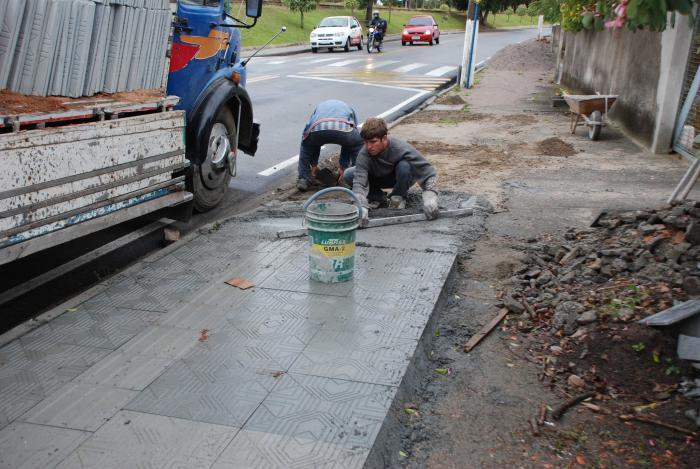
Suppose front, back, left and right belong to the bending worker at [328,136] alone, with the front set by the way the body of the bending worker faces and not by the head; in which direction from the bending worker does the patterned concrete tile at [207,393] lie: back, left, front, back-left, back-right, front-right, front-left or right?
back

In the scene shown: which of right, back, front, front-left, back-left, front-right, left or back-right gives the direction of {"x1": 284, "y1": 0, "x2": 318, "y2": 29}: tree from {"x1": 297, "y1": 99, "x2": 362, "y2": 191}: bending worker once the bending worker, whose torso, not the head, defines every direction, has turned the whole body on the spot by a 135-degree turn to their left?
back-right

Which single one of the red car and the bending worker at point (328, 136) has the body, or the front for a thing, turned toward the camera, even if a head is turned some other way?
the red car

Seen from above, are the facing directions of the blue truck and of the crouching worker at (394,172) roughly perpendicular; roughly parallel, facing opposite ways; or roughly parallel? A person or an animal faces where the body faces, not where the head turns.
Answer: roughly parallel, facing opposite ways

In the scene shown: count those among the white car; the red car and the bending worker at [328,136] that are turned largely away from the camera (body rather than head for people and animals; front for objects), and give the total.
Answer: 1

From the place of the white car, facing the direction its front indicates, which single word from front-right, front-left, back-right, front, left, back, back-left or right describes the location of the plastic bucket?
front-left

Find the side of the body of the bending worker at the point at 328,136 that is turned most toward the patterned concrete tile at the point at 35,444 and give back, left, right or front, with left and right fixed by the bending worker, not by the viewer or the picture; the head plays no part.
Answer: back

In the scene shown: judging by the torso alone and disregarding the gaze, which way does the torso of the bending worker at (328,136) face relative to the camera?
away from the camera

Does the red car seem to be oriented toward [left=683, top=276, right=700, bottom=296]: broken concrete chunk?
yes

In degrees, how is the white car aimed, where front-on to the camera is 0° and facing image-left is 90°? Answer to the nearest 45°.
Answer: approximately 45°

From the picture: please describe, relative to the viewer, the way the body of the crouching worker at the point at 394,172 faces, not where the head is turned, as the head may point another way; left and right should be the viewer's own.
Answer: facing the viewer and to the left of the viewer

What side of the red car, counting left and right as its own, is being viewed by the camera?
front

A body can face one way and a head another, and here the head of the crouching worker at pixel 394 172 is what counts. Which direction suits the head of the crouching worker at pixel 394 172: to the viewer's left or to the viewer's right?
to the viewer's left

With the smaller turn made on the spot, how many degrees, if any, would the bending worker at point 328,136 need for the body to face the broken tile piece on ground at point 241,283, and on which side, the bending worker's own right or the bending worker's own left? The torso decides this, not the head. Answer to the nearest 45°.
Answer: approximately 180°

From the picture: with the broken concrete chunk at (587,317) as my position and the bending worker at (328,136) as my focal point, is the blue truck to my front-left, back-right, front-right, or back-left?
front-left

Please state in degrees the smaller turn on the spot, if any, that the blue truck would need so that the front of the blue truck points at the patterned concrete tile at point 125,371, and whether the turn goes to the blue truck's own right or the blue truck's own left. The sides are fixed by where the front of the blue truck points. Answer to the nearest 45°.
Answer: approximately 135° to the blue truck's own right

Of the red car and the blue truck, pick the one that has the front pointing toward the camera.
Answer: the red car

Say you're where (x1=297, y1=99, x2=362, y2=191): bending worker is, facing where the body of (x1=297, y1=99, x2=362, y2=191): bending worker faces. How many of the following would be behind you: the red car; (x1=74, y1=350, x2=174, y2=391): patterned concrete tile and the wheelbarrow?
1

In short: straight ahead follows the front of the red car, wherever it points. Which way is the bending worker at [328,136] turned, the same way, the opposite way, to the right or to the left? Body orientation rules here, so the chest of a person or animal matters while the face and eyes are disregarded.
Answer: the opposite way
